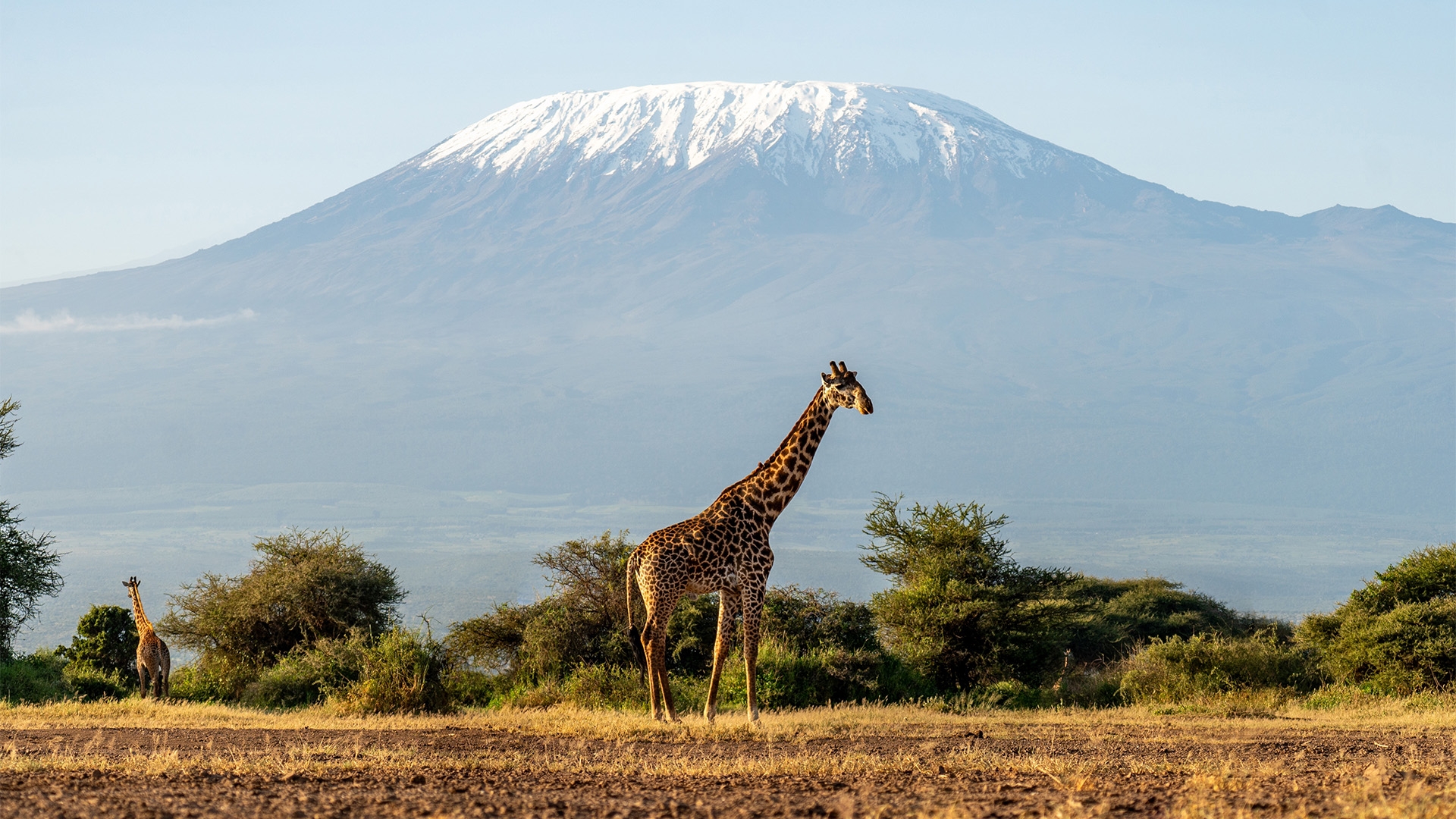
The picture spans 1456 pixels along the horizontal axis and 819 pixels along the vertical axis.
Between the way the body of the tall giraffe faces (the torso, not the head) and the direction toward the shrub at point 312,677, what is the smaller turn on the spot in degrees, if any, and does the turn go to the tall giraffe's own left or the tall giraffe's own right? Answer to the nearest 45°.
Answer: approximately 135° to the tall giraffe's own left

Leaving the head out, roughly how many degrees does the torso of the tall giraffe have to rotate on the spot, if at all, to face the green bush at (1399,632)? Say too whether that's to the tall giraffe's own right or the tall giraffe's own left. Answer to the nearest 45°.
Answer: approximately 45° to the tall giraffe's own left

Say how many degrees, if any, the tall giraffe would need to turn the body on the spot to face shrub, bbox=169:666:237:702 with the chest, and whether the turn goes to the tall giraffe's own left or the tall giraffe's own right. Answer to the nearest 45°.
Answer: approximately 135° to the tall giraffe's own left

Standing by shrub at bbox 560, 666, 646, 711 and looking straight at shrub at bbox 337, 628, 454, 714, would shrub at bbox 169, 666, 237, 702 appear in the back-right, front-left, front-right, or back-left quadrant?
front-right

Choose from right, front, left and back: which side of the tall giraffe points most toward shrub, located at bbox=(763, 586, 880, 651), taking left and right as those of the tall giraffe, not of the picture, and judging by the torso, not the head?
left

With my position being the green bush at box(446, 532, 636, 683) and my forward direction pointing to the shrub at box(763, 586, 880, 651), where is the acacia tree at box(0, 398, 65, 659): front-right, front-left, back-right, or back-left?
back-left

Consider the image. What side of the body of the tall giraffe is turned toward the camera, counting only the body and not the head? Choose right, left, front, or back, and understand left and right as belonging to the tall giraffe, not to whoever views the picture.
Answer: right

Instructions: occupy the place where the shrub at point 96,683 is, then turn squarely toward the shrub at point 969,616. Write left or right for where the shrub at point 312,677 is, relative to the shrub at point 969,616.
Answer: right

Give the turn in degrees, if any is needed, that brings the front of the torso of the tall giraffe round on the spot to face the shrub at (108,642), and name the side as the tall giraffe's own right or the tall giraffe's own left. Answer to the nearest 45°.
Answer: approximately 135° to the tall giraffe's own left

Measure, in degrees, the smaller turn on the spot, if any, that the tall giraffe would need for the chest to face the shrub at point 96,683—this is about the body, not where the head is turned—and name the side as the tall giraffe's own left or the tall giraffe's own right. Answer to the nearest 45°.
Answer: approximately 135° to the tall giraffe's own left

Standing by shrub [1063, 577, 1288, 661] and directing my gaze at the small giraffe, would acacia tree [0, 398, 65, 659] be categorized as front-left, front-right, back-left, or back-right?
front-right
